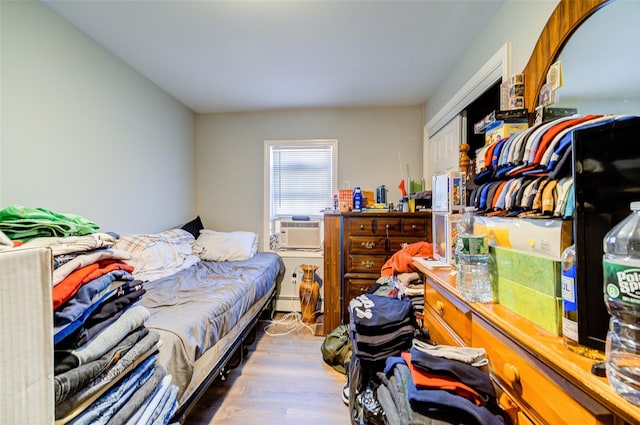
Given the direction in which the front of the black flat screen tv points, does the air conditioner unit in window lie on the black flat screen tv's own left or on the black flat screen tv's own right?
on the black flat screen tv's own right

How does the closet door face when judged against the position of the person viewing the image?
facing the viewer and to the left of the viewer

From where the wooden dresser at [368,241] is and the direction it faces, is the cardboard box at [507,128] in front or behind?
in front

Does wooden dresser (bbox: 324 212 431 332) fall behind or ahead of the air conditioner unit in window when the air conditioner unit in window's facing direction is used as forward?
ahead

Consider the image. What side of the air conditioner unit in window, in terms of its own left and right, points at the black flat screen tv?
front

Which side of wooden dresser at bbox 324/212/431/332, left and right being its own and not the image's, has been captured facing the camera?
front

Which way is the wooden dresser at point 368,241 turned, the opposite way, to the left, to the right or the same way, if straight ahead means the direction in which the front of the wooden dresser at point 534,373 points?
to the left

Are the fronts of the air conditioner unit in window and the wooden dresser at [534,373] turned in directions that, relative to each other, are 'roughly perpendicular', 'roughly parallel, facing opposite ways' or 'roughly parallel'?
roughly perpendicular

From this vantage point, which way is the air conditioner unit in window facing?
toward the camera

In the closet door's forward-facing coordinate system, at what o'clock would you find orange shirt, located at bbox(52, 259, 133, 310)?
The orange shirt is roughly at 11 o'clock from the closet door.

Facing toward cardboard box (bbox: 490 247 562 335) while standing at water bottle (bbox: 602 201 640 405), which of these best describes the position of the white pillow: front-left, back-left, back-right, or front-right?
front-left

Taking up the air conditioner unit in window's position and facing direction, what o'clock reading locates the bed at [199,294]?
The bed is roughly at 1 o'clock from the air conditioner unit in window.

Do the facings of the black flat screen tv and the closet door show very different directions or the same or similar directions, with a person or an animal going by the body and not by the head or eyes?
same or similar directions

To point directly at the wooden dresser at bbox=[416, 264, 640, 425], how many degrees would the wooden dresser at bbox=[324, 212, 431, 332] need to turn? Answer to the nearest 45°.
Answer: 0° — it already faces it

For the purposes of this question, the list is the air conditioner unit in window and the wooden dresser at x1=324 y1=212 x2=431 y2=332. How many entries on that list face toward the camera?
2
